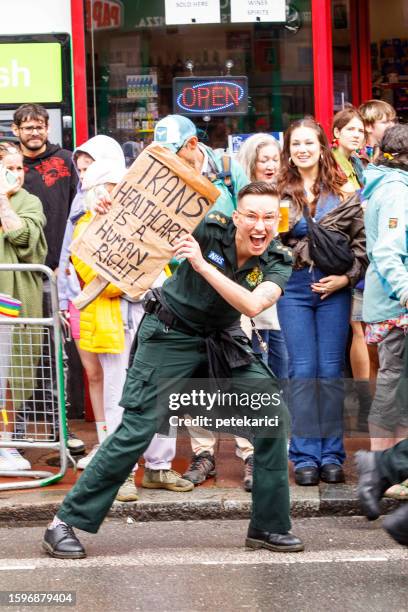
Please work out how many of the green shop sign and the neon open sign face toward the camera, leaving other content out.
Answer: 2

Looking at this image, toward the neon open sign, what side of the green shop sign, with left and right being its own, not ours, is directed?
left

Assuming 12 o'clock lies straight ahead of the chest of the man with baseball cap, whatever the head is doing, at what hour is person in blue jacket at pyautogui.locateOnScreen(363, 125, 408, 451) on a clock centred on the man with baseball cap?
The person in blue jacket is roughly at 8 o'clock from the man with baseball cap.

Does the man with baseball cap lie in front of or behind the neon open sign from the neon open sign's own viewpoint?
in front

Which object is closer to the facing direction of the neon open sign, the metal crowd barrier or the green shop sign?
the metal crowd barrier

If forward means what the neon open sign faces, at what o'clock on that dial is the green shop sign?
The green shop sign is roughly at 3 o'clock from the neon open sign.

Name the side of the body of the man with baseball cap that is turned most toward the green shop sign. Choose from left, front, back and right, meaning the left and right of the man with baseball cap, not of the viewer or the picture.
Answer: right

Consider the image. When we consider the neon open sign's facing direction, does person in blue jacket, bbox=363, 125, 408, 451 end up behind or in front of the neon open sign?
in front

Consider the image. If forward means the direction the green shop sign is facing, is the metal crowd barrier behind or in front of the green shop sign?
in front
